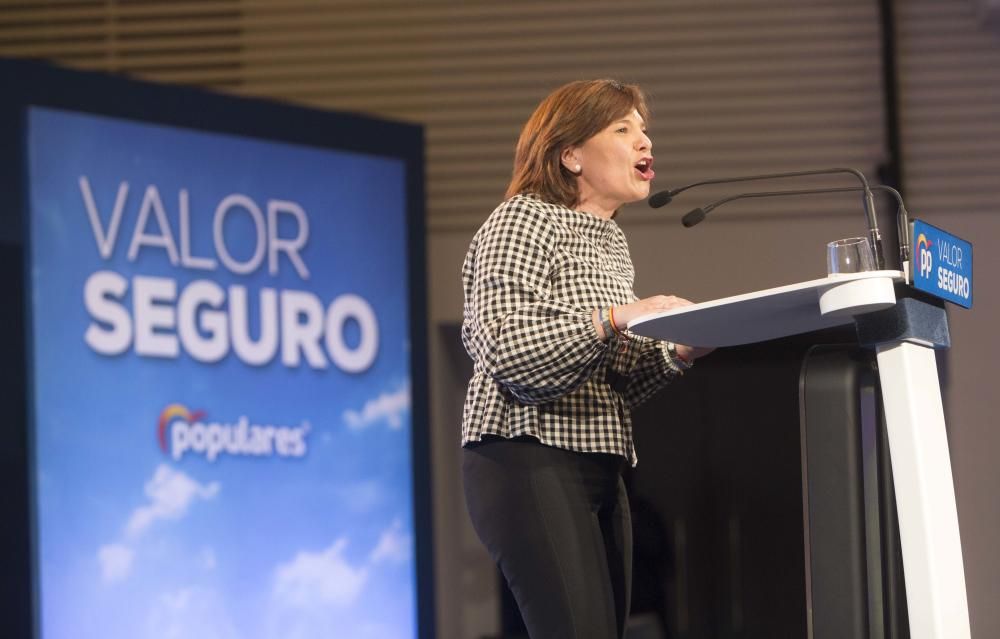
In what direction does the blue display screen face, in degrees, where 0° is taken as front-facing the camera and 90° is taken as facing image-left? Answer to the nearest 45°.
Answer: approximately 315°

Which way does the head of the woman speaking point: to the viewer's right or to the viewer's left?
to the viewer's right
